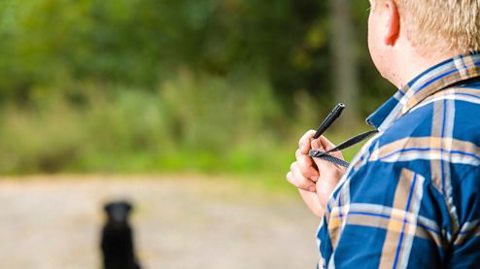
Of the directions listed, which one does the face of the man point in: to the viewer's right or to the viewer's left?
to the viewer's left

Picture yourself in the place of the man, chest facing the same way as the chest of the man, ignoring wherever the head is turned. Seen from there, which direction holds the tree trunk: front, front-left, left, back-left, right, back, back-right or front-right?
front-right

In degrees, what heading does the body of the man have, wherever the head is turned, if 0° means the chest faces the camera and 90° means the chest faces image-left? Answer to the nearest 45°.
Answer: approximately 135°

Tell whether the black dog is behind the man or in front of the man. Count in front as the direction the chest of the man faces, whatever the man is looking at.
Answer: in front
